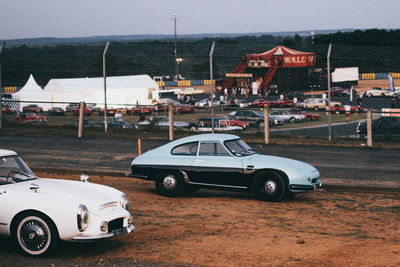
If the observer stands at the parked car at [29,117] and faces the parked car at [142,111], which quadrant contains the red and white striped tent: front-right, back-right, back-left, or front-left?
front-left

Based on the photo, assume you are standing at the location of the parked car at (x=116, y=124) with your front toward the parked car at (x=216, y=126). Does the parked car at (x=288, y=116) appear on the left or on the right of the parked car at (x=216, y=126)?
left

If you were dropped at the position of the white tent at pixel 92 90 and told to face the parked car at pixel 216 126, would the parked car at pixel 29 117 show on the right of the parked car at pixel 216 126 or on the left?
right

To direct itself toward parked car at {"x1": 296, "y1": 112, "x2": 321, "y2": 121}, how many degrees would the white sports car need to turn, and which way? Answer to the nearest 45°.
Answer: approximately 90° to its left

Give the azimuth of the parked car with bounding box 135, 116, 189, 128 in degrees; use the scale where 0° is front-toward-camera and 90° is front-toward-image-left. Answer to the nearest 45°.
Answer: approximately 90°

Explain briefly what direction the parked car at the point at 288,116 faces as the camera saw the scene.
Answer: facing the viewer and to the right of the viewer
